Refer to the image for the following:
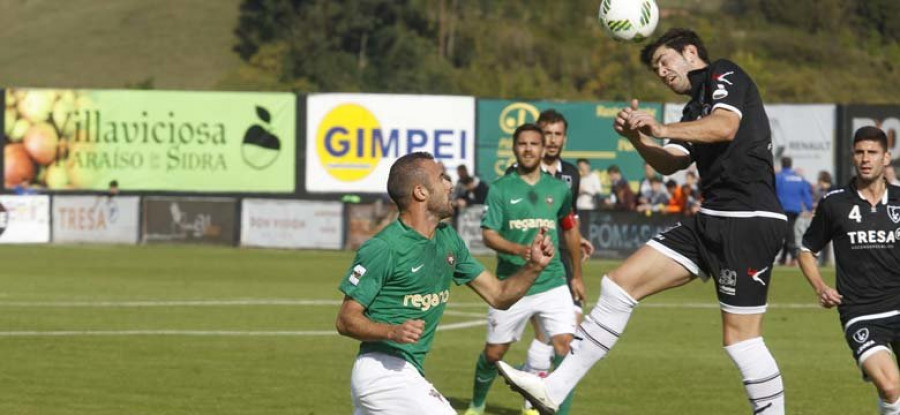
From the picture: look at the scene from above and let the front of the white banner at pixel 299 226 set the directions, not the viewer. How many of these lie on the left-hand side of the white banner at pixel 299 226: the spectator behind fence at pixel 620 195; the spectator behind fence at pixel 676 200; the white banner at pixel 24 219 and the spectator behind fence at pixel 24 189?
2

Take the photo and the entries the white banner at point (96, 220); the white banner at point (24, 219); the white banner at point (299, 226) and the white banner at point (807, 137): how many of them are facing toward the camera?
4

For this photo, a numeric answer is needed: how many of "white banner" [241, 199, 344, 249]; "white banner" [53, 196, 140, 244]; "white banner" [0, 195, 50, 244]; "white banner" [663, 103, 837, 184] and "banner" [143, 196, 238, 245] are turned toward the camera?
5

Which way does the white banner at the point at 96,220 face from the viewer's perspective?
toward the camera

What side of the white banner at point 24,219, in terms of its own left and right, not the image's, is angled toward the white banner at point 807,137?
left

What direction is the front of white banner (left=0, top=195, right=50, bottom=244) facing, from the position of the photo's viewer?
facing the viewer

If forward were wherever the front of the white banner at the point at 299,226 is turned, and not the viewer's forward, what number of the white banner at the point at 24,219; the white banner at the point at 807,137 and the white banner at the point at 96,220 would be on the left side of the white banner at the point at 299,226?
1

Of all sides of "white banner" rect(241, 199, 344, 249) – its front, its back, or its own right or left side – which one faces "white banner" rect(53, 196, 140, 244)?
right

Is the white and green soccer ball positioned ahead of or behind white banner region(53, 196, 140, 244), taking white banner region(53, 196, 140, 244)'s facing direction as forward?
ahead

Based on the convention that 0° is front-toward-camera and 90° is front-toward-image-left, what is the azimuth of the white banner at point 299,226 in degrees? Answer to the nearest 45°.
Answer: approximately 0°

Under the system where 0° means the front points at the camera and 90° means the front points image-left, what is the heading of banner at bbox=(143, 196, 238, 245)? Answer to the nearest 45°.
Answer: approximately 0°

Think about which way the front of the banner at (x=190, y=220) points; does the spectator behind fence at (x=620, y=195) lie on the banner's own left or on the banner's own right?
on the banner's own left

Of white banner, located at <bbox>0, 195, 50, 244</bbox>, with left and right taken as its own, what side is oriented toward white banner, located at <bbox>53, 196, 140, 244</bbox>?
left

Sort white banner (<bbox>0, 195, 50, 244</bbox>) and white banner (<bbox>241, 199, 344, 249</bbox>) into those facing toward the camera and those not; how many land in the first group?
2

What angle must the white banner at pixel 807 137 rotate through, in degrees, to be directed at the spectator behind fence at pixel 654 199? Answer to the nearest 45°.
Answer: approximately 45° to its right

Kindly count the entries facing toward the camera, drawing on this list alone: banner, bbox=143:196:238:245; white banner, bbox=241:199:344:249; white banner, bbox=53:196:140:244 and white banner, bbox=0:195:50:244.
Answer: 4
